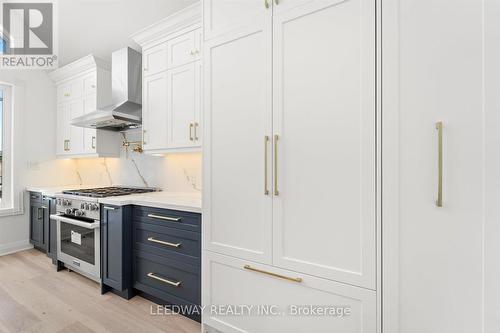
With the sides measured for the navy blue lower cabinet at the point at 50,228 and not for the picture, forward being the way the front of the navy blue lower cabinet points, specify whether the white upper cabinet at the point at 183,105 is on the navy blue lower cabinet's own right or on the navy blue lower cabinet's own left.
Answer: on the navy blue lower cabinet's own left

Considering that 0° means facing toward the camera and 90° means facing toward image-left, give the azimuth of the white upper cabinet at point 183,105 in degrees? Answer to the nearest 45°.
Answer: approximately 45°

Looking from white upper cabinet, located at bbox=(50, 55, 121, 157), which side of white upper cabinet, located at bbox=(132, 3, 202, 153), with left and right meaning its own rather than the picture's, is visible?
right

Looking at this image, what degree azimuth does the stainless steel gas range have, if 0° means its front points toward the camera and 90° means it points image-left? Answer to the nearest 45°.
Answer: approximately 45°

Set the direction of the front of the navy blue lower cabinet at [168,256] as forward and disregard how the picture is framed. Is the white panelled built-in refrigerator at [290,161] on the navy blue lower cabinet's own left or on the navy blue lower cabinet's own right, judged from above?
on the navy blue lower cabinet's own left

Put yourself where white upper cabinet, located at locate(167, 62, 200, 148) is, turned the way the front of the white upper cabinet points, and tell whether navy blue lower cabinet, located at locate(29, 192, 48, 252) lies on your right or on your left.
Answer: on your right
